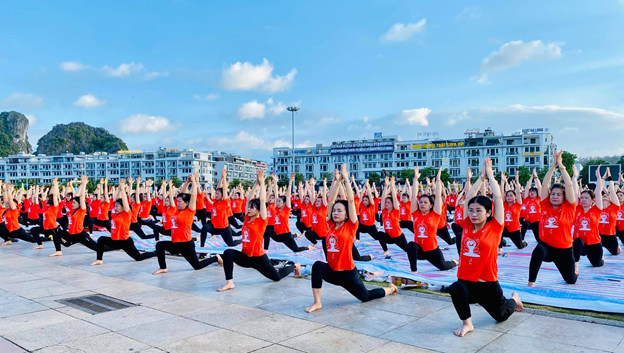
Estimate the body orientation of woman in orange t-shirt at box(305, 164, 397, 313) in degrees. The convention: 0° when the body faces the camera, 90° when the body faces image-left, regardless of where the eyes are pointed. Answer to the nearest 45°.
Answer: approximately 45°

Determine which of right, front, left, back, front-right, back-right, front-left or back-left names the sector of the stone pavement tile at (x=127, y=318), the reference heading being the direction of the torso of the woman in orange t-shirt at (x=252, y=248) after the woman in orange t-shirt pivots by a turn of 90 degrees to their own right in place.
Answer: left

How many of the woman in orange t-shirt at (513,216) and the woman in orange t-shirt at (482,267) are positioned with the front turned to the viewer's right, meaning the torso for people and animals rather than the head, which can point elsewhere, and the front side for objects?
0

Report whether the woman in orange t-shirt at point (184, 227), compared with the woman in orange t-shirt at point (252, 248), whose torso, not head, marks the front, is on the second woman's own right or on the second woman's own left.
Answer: on the second woman's own right

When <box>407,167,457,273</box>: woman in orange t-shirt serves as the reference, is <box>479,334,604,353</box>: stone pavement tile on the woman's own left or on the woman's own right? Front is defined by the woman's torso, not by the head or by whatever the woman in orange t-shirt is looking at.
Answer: on the woman's own left

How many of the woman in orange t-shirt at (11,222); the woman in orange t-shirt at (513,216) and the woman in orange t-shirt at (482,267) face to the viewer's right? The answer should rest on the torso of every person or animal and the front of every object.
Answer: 0

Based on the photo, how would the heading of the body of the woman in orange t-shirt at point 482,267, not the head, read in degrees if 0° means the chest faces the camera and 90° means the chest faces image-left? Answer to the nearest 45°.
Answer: approximately 45°

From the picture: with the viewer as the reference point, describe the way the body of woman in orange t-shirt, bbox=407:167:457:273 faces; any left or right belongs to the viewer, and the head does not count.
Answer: facing the viewer and to the left of the viewer

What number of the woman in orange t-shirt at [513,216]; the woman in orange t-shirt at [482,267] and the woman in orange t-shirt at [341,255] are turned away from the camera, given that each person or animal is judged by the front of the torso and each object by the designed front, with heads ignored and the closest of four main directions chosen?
0

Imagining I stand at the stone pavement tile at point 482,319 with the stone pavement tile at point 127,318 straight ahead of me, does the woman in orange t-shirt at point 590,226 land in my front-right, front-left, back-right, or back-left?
back-right

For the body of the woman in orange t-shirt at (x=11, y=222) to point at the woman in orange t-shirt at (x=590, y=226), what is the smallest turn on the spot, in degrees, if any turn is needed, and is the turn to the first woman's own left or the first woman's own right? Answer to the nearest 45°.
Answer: approximately 135° to the first woman's own left

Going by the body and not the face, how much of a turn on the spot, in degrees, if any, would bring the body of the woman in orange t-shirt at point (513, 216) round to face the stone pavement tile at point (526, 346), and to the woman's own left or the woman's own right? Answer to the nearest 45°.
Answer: approximately 45° to the woman's own left

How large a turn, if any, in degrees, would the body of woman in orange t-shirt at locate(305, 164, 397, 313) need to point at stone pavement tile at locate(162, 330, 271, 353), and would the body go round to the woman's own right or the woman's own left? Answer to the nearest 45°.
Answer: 0° — they already face it

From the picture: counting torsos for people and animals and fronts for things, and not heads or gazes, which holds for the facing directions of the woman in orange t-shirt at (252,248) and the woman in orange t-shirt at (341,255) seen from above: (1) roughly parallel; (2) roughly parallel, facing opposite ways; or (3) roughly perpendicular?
roughly parallel
